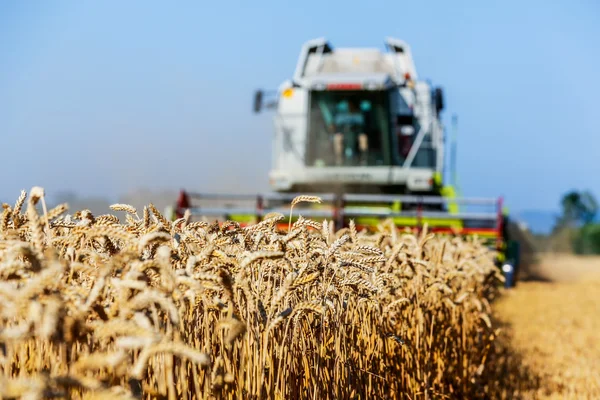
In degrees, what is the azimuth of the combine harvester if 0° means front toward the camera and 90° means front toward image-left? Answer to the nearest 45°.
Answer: approximately 0°
